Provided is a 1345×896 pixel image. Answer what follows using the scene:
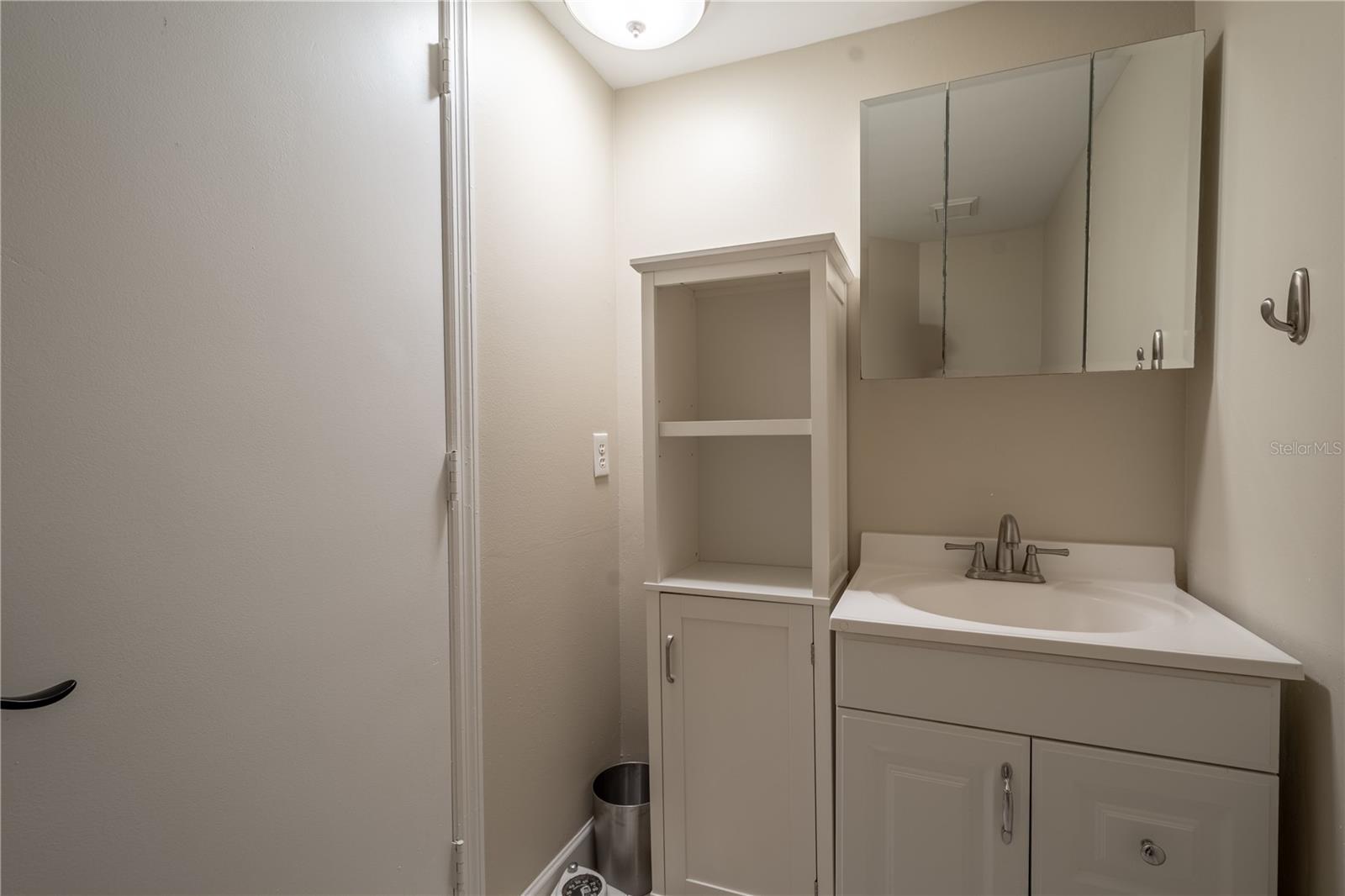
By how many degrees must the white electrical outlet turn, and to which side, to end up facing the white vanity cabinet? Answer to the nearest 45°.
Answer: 0° — it already faces it

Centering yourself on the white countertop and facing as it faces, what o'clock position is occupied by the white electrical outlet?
The white electrical outlet is roughly at 3 o'clock from the white countertop.

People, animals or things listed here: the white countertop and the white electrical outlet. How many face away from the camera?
0

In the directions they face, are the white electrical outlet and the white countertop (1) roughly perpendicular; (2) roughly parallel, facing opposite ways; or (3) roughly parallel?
roughly perpendicular

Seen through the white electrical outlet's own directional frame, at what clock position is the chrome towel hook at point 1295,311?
The chrome towel hook is roughly at 12 o'clock from the white electrical outlet.

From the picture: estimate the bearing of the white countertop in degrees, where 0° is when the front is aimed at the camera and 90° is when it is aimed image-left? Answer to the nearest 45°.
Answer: approximately 0°

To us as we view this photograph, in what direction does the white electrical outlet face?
facing the viewer and to the right of the viewer
